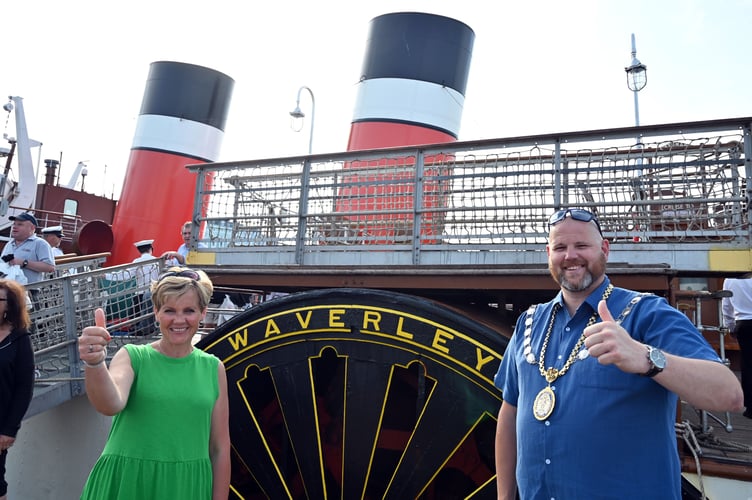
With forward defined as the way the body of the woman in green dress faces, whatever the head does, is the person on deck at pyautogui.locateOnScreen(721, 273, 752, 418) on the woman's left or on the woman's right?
on the woman's left

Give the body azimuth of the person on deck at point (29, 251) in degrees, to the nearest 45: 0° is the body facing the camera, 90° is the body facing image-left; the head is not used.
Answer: approximately 45°

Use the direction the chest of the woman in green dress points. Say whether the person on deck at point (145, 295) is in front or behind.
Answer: behind

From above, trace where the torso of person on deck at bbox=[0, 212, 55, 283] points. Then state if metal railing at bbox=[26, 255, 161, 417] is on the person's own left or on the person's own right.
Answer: on the person's own left

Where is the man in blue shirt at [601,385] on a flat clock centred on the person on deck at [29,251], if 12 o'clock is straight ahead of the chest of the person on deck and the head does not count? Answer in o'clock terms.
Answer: The man in blue shirt is roughly at 10 o'clock from the person on deck.

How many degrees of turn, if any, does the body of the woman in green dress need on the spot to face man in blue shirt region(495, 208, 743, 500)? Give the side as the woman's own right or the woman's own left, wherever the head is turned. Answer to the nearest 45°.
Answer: approximately 45° to the woman's own left

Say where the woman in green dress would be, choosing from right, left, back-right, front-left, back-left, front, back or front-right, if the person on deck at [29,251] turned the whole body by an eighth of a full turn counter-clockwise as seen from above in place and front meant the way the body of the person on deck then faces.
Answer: front

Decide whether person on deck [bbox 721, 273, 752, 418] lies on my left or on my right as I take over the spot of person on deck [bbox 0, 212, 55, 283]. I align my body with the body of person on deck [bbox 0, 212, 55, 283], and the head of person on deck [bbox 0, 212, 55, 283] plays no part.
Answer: on my left

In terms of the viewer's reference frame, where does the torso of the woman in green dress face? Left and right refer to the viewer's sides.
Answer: facing the viewer

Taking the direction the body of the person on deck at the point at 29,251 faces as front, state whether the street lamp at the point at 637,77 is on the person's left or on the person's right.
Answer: on the person's left
